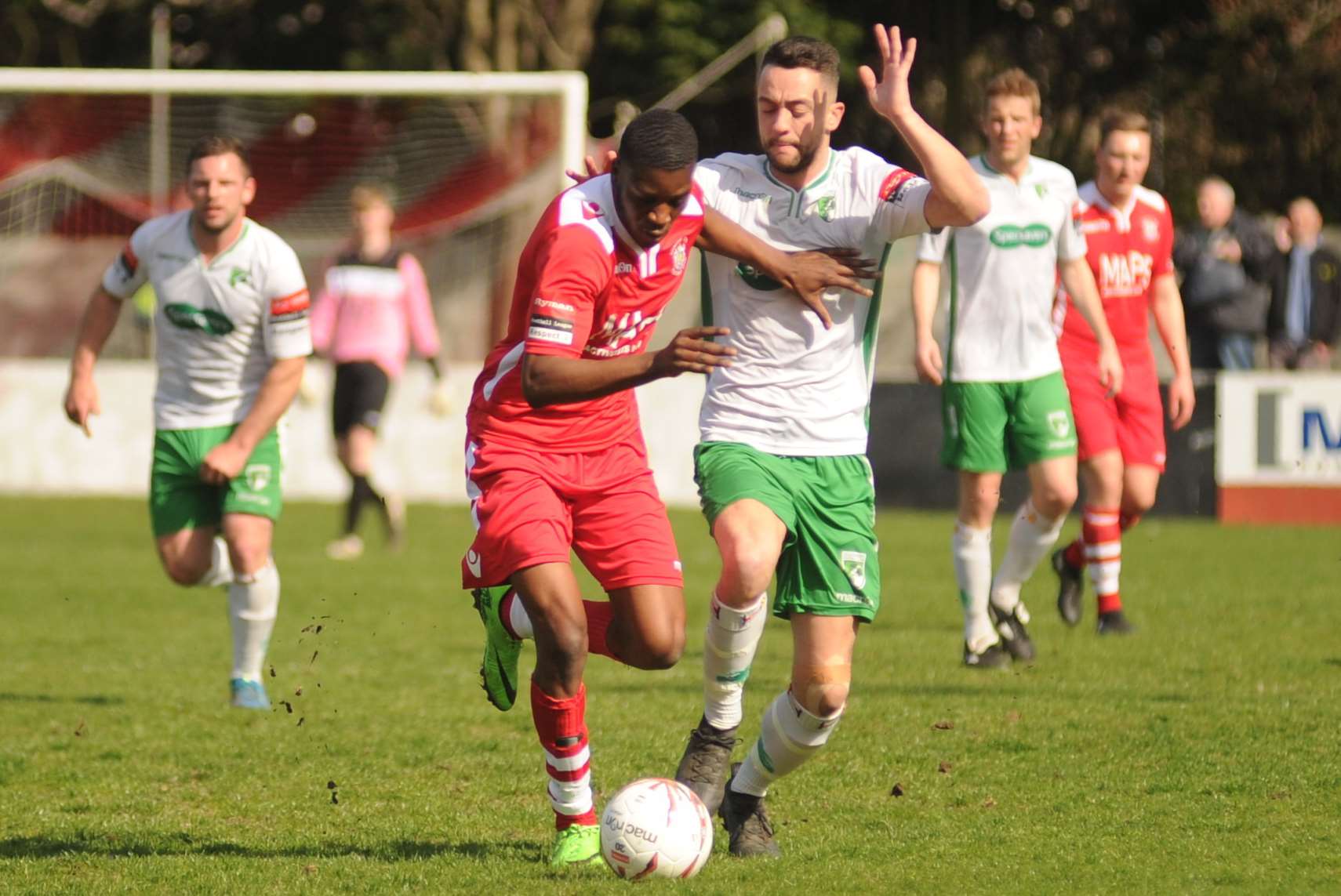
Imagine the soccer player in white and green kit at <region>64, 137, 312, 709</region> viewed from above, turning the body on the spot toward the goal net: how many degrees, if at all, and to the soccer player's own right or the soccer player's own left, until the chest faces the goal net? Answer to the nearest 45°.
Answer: approximately 180°

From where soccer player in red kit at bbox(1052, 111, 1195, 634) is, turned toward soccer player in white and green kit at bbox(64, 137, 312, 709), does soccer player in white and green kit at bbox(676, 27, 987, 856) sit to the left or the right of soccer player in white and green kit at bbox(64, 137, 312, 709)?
left

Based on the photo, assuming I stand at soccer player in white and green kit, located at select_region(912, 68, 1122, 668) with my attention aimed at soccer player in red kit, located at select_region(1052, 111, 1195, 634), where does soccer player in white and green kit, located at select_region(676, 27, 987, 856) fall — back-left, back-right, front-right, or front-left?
back-right

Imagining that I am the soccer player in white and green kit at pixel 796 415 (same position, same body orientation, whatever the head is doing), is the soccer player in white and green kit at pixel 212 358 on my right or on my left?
on my right

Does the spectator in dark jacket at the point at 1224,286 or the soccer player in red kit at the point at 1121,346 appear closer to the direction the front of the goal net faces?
the soccer player in red kit

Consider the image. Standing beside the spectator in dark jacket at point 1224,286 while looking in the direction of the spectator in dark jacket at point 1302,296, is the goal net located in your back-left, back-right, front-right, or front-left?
back-left

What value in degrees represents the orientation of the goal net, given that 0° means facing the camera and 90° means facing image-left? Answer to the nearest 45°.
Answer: approximately 0°
